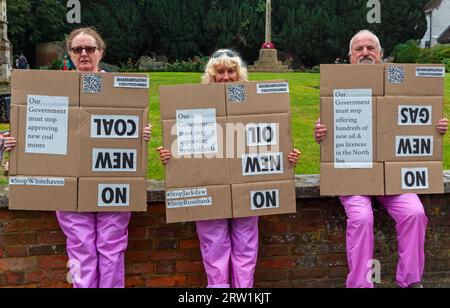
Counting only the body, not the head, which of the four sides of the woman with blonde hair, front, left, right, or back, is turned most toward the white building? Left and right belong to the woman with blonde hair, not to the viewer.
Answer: back

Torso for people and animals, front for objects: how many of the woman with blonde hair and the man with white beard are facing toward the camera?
2

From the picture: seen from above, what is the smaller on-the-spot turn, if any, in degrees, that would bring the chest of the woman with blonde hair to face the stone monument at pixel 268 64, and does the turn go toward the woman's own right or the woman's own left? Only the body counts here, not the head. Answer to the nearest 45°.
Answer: approximately 180°

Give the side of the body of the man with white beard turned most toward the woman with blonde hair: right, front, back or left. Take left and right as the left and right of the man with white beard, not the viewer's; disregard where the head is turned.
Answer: right

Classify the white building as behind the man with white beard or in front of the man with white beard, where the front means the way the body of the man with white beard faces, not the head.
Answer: behind

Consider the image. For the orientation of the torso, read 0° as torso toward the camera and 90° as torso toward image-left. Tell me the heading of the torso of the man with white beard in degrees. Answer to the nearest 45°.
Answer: approximately 0°

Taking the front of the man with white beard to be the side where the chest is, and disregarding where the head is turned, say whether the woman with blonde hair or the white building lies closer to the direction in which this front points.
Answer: the woman with blonde hair

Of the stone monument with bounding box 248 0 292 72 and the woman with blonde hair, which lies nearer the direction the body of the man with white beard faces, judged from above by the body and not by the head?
the woman with blonde hair

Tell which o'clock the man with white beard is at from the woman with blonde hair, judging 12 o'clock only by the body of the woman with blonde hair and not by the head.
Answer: The man with white beard is roughly at 9 o'clock from the woman with blonde hair.
